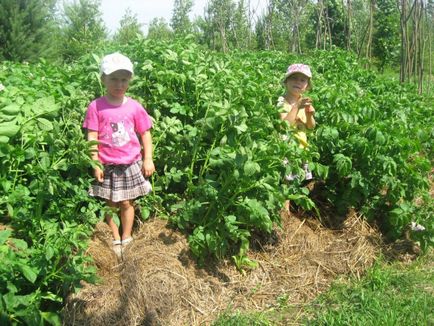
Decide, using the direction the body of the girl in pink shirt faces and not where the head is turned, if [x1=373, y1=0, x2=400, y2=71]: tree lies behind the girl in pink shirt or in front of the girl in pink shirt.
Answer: behind

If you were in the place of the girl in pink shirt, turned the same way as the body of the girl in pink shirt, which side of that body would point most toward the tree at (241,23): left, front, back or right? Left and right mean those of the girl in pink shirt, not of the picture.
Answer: back

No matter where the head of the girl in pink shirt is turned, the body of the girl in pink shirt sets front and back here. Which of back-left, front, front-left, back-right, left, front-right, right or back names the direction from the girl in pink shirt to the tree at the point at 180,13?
back

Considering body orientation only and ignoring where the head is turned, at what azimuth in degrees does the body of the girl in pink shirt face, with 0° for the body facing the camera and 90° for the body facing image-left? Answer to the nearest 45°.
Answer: approximately 0°
